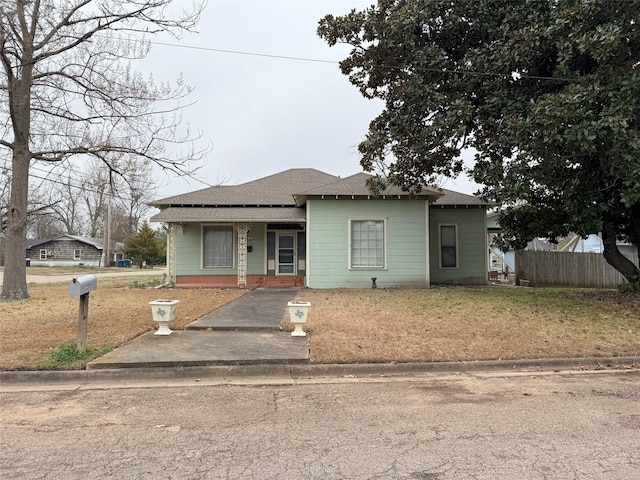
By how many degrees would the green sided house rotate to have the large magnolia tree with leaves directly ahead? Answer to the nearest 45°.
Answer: approximately 45° to its left

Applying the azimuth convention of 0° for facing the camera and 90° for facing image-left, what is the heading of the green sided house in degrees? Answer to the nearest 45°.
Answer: approximately 0°

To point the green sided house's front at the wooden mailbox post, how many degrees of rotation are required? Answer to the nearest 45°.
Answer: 0° — it already faces it

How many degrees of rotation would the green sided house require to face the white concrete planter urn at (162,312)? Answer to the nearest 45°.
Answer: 0° — it already faces it

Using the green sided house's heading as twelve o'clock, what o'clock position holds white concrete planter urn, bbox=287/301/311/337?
The white concrete planter urn is roughly at 12 o'clock from the green sided house.

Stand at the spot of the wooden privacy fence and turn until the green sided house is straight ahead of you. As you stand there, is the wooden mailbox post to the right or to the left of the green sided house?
left

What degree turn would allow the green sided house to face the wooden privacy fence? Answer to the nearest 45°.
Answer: approximately 90° to its left
